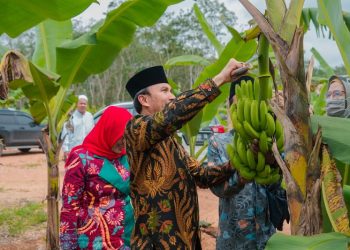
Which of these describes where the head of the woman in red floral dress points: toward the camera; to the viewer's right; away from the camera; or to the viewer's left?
to the viewer's right

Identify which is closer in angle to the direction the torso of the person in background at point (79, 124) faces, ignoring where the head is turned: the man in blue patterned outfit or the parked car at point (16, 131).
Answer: the man in blue patterned outfit

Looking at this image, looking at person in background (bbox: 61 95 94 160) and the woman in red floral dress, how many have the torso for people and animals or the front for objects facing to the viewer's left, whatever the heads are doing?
0

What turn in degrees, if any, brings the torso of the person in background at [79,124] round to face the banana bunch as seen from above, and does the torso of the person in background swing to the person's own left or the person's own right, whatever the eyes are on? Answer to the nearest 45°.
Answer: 0° — they already face it

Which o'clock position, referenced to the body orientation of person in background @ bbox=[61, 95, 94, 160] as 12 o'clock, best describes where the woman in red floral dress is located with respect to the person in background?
The woman in red floral dress is roughly at 12 o'clock from the person in background.

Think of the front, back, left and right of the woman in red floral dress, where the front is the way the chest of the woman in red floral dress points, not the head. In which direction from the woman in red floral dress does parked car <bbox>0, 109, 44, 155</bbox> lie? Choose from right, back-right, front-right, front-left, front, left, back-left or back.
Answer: back-left

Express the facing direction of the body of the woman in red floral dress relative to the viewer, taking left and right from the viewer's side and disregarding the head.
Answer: facing the viewer and to the right of the viewer

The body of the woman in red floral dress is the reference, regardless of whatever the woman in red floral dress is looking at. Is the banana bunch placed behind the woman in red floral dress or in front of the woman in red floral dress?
in front

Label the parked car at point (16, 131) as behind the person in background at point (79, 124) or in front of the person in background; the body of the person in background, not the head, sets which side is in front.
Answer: behind

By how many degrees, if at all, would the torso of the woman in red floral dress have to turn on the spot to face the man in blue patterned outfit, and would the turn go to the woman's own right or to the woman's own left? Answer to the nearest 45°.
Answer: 0° — they already face them

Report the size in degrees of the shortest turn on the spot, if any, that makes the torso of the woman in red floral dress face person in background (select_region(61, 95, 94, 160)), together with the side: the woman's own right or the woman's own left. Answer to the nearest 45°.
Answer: approximately 135° to the woman's own left
